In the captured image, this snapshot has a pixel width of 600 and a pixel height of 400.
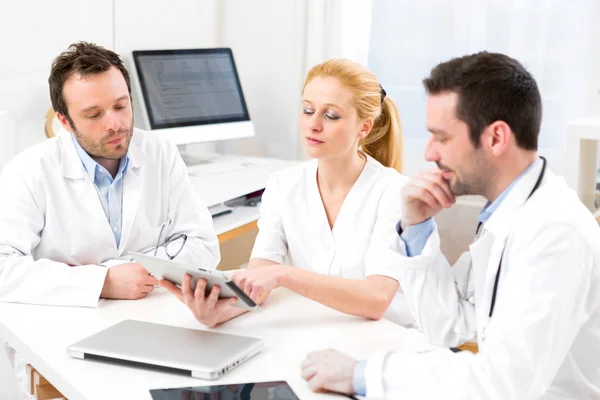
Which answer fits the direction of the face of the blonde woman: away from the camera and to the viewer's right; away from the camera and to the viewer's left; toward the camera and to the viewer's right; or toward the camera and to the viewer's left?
toward the camera and to the viewer's left

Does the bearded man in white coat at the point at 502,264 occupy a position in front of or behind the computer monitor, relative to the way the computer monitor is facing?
in front

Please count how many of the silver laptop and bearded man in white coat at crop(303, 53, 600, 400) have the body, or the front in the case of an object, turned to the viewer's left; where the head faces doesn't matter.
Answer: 1

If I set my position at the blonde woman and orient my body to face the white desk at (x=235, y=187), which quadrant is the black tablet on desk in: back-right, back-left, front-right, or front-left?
back-left

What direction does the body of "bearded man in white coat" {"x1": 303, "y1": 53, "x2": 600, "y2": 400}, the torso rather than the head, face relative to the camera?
to the viewer's left

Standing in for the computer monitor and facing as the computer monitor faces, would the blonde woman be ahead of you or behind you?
ahead

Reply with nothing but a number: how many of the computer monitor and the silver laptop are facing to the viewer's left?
0

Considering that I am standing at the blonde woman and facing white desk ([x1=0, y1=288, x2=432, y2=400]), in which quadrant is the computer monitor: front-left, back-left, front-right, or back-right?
back-right

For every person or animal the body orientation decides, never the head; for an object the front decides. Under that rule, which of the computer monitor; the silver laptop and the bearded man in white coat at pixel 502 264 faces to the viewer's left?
the bearded man in white coat

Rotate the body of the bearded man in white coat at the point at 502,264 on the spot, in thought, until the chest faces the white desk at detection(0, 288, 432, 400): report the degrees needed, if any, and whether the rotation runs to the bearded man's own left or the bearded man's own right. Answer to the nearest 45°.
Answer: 0° — they already face it

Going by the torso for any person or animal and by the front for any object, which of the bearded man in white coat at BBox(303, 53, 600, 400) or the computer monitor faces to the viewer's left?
the bearded man in white coat

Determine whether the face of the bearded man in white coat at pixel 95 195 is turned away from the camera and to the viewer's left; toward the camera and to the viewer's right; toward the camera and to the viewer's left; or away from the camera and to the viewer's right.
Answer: toward the camera and to the viewer's right
